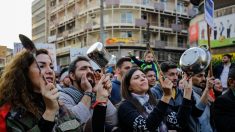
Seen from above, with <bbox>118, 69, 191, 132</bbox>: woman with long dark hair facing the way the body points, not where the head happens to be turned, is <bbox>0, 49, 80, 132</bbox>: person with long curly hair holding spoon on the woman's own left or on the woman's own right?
on the woman's own right

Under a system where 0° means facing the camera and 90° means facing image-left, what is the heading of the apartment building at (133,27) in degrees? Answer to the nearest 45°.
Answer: approximately 0°

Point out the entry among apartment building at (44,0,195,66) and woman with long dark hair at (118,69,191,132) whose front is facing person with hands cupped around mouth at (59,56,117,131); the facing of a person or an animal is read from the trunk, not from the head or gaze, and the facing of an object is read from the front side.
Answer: the apartment building

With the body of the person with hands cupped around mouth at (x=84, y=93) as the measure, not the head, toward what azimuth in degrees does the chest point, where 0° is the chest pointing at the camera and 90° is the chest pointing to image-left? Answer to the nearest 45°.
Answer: approximately 315°
